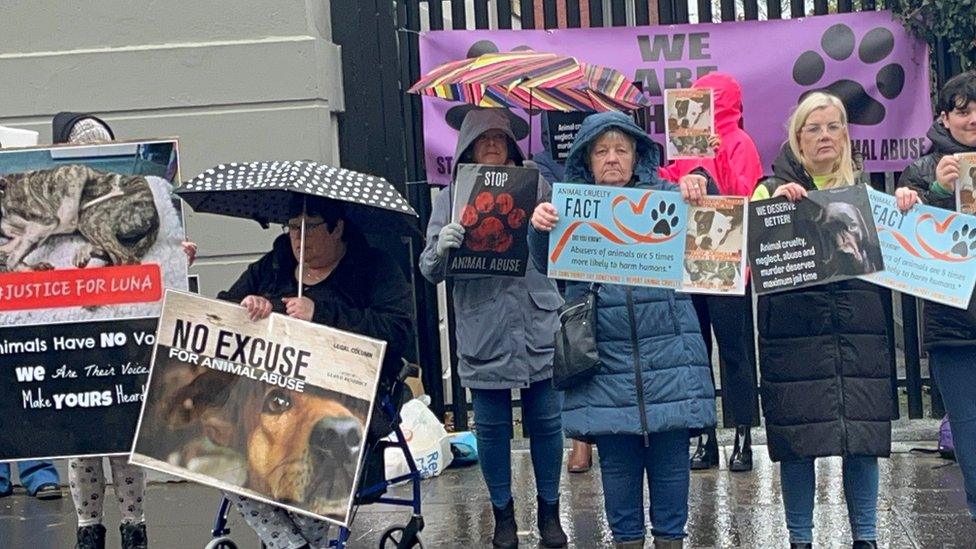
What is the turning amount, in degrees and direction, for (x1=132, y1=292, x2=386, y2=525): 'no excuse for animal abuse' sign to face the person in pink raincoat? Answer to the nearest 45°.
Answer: approximately 135° to its left

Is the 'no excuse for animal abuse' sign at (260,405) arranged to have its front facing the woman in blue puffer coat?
no

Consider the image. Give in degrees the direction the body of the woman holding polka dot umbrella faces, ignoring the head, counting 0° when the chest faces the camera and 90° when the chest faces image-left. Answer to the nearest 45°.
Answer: approximately 45°

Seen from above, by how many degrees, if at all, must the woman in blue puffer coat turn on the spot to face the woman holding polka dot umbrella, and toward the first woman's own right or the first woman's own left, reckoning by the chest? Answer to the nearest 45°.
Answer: approximately 90° to the first woman's own right

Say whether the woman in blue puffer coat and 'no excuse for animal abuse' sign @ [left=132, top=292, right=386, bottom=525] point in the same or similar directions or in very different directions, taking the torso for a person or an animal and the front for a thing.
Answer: same or similar directions

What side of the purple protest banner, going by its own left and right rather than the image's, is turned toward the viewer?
front

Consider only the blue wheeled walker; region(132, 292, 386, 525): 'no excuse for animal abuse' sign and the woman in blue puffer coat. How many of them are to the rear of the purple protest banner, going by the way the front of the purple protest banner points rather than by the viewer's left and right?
0

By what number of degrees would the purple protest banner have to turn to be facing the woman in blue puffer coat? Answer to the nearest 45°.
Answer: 0° — it already faces them

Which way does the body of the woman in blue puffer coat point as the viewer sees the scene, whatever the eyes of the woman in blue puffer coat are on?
toward the camera

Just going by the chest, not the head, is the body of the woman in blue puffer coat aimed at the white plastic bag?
no

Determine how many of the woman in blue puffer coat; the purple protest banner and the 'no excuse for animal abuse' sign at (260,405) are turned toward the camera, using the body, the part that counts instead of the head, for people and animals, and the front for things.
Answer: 3

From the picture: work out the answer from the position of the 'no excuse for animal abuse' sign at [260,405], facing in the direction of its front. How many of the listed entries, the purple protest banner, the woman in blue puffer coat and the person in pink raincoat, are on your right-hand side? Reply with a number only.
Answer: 0

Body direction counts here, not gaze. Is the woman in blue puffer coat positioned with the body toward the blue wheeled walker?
no

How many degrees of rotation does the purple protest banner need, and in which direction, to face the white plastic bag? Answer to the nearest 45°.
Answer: approximately 90° to its right

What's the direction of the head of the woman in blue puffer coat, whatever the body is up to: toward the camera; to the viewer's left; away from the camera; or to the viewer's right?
toward the camera

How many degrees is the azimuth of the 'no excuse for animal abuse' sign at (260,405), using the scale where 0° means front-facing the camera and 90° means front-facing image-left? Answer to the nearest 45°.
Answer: approximately 0°

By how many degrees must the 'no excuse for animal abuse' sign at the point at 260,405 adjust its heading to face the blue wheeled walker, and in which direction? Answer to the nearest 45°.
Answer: approximately 135° to its left

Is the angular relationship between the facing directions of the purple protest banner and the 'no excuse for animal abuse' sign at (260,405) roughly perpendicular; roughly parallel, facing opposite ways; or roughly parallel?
roughly parallel
